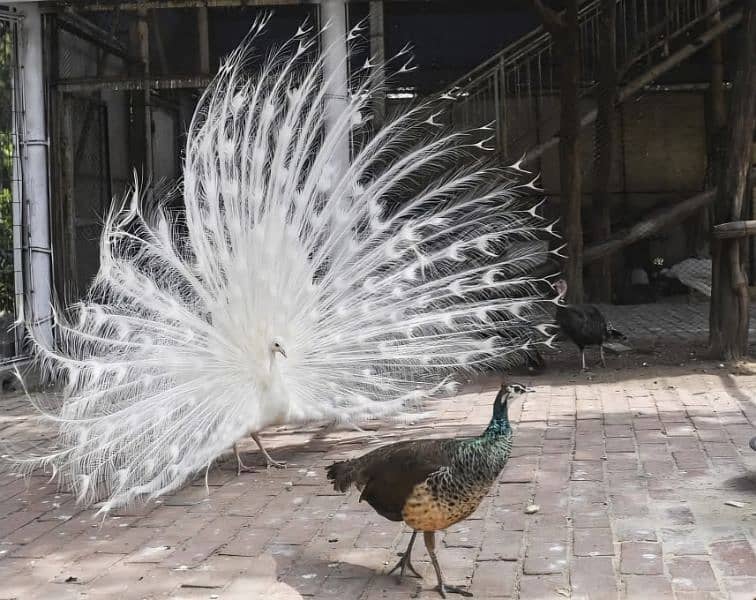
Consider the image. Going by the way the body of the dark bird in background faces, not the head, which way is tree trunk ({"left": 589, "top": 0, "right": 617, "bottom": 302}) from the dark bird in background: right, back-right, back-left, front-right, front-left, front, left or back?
right

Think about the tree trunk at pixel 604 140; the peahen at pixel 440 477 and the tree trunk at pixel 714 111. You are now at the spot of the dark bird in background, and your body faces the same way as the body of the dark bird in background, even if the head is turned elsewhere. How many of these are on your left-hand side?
1

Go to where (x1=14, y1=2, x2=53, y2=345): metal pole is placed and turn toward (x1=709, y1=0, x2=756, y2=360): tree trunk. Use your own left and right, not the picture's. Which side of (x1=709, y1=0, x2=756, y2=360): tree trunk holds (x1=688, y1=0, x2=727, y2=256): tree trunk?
left

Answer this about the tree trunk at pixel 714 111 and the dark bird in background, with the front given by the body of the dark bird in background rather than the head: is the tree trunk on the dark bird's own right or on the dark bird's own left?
on the dark bird's own right

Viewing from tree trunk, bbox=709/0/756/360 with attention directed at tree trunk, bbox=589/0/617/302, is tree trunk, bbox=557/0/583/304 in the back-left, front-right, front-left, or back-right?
front-left

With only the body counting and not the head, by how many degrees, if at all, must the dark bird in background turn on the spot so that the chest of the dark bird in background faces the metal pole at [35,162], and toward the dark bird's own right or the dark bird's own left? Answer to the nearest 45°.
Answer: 0° — it already faces it

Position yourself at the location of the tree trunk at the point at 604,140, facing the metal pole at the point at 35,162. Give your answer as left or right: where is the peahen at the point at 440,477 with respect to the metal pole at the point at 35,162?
left

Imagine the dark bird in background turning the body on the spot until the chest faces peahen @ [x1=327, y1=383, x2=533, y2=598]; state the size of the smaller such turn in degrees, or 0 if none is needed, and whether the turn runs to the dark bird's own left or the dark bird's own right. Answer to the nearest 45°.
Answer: approximately 90° to the dark bird's own left

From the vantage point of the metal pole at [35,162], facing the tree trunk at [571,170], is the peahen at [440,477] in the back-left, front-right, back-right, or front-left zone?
front-right

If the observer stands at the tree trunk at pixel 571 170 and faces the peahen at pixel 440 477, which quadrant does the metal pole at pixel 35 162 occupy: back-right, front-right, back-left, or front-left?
front-right

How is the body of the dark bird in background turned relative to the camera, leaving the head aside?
to the viewer's left
